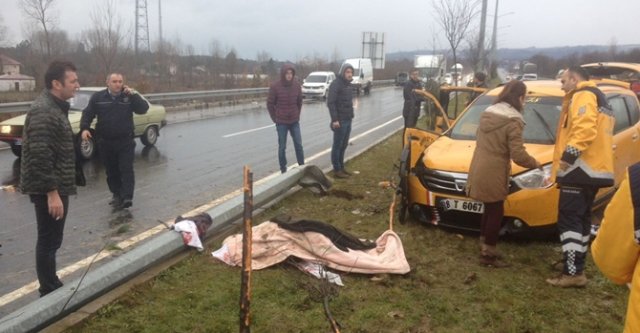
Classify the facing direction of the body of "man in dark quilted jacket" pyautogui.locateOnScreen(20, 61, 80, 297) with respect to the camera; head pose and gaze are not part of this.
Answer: to the viewer's right

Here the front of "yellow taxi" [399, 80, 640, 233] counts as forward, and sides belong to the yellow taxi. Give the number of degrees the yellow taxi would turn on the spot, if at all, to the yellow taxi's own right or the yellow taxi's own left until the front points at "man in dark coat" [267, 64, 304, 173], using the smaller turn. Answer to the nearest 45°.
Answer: approximately 90° to the yellow taxi's own right

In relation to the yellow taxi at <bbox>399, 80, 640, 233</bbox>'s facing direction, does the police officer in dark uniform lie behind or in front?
in front

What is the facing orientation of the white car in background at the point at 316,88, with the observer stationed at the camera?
facing the viewer and to the left of the viewer

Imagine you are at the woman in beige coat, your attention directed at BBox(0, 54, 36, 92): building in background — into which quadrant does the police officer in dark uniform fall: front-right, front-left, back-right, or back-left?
front-left

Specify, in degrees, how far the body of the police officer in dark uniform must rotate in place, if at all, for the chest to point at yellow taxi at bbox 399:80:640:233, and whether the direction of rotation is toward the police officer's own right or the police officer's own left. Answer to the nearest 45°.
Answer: approximately 45° to the police officer's own left

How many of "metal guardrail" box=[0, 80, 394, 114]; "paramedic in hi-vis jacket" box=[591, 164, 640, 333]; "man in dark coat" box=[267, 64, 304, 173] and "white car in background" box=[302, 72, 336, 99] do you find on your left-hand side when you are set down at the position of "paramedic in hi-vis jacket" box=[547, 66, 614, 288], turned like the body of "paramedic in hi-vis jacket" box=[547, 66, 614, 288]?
1

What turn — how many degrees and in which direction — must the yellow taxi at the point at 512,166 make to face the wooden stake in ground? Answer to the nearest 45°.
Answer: approximately 45° to its left

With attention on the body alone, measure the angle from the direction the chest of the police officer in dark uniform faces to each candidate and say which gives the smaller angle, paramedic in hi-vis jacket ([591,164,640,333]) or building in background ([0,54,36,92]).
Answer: the paramedic in hi-vis jacket

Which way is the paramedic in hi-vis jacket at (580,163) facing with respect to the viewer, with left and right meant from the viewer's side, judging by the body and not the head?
facing to the left of the viewer

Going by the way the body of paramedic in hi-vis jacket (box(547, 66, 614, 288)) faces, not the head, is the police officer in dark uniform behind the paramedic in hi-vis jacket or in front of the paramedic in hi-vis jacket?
in front

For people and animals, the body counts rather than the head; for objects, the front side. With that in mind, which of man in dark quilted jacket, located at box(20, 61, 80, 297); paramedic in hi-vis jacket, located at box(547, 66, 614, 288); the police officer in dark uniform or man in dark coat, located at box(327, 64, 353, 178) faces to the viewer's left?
the paramedic in hi-vis jacket

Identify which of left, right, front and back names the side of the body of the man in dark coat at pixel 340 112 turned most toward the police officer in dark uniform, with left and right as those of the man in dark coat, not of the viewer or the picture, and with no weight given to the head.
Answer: right
